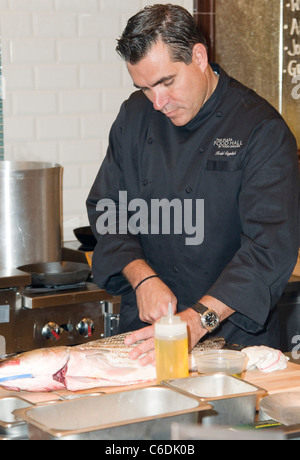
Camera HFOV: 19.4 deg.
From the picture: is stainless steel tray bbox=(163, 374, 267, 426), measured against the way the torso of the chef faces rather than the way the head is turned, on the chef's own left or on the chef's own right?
on the chef's own left

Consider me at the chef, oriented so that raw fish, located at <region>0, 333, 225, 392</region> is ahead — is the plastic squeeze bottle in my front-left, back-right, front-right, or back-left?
front-left

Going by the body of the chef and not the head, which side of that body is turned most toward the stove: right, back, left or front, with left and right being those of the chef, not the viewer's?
right

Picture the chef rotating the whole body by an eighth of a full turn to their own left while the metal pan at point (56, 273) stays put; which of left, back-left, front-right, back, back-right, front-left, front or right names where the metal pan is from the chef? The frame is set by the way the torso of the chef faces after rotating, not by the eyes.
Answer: back-right

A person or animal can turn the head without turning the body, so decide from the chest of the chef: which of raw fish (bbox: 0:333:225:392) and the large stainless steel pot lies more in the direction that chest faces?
the raw fish

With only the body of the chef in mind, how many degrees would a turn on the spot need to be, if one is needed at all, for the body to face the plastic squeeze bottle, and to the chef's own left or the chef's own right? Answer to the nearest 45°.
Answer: approximately 45° to the chef's own left

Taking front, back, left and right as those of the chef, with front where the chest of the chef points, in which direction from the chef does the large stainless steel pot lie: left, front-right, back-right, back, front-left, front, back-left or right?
right

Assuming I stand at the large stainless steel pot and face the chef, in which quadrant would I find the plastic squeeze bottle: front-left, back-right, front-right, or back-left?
front-right

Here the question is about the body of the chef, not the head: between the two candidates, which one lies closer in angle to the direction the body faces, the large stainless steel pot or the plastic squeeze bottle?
the plastic squeeze bottle

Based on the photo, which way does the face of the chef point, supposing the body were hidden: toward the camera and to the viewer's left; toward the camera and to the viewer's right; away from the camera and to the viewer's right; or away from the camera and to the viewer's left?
toward the camera and to the viewer's left
